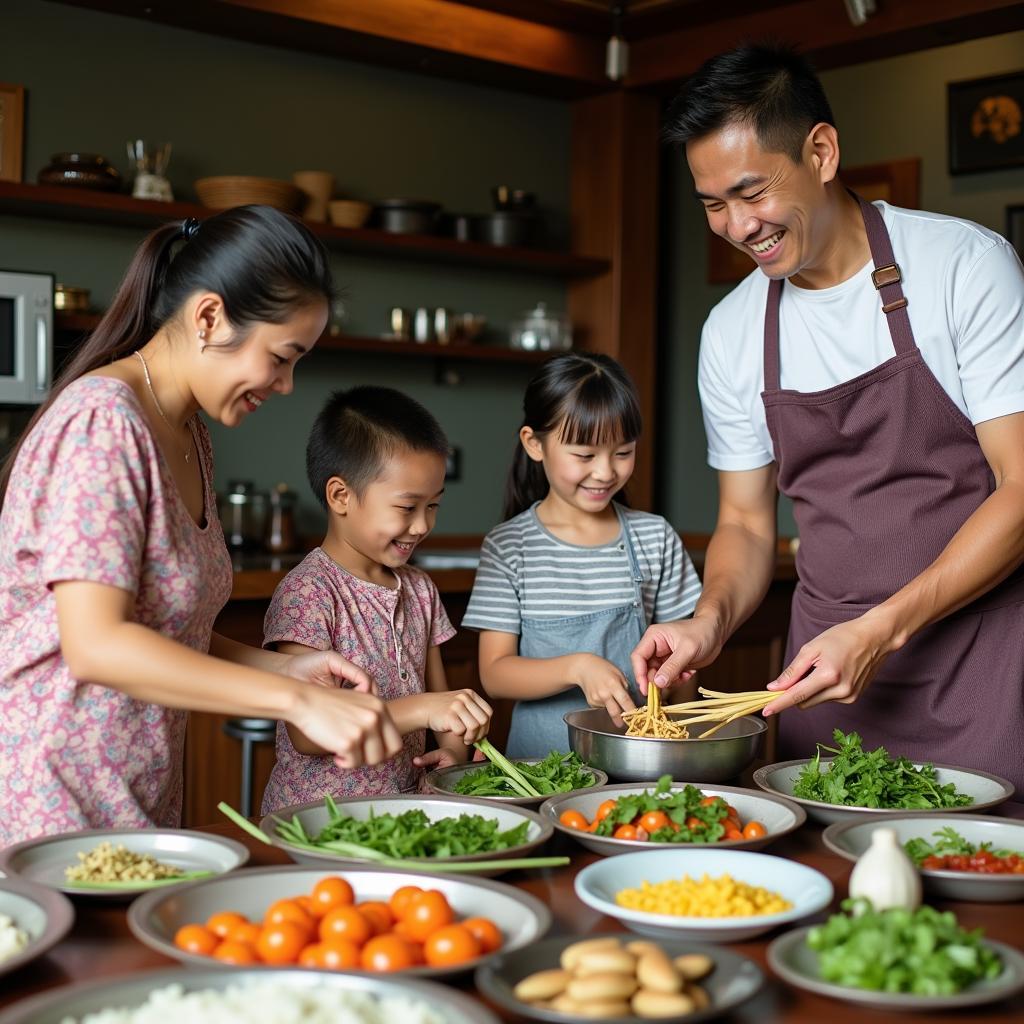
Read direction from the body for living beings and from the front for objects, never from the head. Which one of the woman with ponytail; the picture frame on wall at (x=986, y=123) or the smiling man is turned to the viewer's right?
the woman with ponytail

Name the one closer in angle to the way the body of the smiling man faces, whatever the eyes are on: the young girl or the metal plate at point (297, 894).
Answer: the metal plate

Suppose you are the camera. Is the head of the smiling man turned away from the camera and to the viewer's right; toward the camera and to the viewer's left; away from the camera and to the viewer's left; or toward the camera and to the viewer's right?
toward the camera and to the viewer's left

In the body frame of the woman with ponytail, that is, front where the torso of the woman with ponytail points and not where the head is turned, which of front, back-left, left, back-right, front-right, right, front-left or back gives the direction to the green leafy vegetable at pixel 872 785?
front

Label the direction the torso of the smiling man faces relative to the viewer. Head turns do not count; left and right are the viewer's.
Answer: facing the viewer and to the left of the viewer

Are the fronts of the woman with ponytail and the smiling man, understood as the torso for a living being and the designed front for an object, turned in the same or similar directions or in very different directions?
very different directions

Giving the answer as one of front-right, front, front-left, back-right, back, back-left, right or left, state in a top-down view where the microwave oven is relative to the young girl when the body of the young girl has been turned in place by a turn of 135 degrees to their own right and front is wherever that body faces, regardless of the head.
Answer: front-right

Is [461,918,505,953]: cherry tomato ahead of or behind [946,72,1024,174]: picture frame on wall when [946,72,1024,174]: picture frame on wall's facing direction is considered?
ahead

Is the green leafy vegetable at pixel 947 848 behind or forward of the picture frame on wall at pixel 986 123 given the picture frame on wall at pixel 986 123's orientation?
forward

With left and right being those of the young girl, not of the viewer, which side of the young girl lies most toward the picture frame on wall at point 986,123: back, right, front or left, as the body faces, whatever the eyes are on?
left

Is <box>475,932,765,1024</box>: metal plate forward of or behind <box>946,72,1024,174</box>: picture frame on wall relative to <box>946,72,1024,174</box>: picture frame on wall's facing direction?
forward

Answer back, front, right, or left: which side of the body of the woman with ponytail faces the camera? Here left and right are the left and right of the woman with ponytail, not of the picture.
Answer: right

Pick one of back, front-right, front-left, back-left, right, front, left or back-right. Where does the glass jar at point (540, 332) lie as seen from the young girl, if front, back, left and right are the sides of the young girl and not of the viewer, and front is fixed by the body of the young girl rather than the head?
back-left

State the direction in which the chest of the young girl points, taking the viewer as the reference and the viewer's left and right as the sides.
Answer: facing the viewer and to the right of the viewer

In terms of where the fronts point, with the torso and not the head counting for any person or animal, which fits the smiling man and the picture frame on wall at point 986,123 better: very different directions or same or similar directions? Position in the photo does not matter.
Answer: same or similar directions
